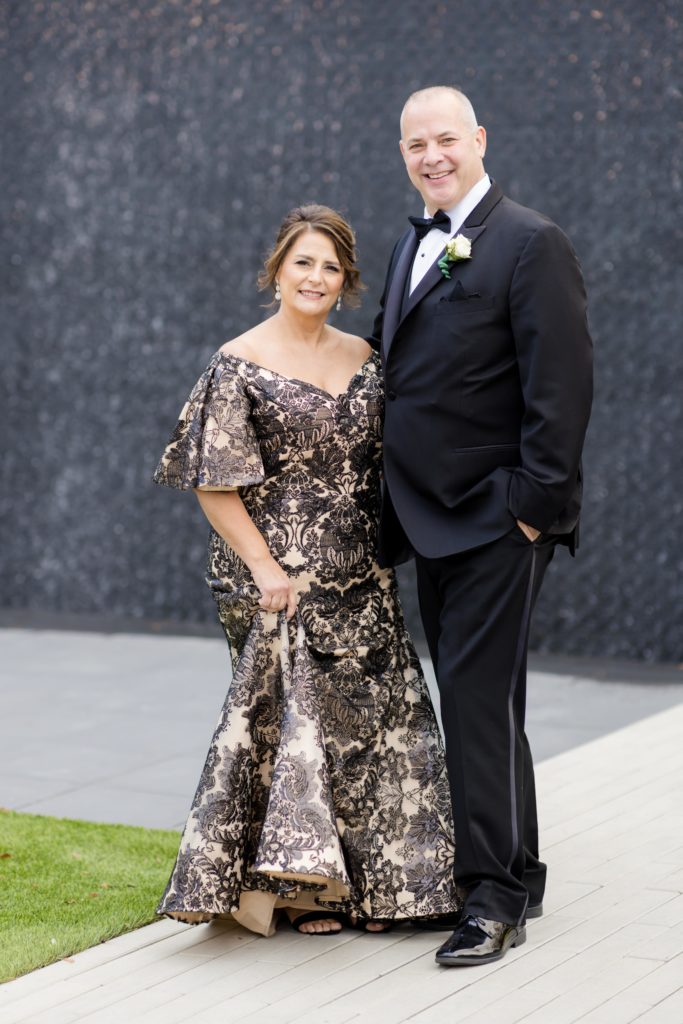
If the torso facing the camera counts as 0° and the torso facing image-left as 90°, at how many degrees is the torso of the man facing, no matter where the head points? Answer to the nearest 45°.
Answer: approximately 45°
